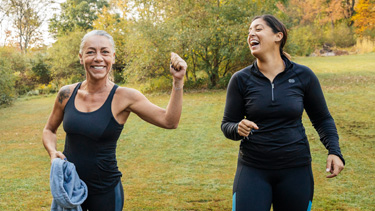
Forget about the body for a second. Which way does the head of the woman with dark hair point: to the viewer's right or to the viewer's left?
to the viewer's left

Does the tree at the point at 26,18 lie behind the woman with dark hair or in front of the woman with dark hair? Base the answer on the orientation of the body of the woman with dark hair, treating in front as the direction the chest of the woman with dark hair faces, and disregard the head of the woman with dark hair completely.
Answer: behind

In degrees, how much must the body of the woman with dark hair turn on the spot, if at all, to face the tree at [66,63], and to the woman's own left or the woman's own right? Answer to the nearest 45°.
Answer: approximately 135° to the woman's own right

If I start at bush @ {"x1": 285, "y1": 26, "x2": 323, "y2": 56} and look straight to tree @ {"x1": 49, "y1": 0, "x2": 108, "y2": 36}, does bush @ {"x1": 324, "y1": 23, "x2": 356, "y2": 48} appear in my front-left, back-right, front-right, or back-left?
back-right

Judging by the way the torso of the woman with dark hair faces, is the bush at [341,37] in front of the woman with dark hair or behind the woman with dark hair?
behind

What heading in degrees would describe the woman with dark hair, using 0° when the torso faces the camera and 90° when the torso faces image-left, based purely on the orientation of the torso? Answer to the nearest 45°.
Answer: approximately 0°

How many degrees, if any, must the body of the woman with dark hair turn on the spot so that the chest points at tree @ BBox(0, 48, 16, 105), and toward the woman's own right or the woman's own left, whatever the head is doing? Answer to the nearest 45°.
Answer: approximately 135° to the woman's own right

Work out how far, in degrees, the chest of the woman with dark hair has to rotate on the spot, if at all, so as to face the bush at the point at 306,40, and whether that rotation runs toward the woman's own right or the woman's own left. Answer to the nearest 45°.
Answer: approximately 180°

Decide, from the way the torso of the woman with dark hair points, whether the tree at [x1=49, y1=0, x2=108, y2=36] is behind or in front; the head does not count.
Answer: behind
